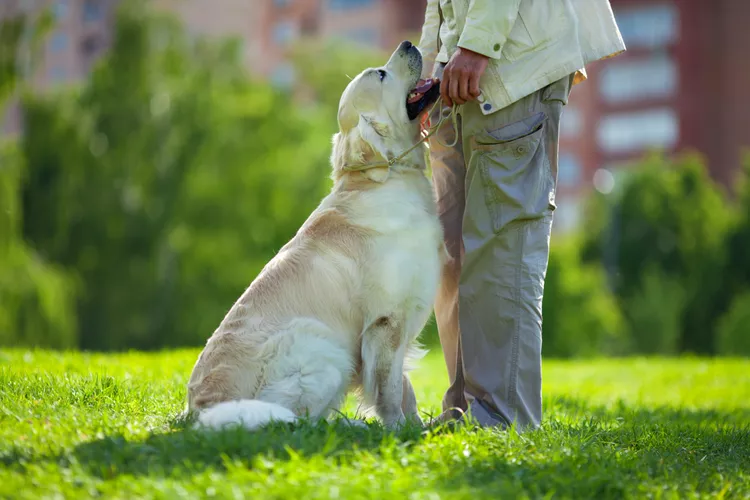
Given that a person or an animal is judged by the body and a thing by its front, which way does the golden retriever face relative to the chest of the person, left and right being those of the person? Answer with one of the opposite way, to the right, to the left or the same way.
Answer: the opposite way

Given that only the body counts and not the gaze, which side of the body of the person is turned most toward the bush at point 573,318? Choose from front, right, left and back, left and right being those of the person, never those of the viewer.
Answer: right

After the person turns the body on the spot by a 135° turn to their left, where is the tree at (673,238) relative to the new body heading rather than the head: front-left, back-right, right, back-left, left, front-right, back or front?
back-left

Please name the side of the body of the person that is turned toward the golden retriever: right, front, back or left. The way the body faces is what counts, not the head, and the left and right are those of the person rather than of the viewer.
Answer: front

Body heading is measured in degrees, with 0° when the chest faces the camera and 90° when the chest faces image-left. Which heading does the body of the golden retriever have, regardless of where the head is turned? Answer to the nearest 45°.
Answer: approximately 270°

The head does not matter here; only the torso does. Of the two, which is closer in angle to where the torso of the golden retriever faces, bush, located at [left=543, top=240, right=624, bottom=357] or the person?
the person

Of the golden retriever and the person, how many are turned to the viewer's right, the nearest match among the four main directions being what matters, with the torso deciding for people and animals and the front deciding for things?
1

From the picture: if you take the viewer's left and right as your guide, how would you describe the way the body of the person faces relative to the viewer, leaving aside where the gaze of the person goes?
facing to the left of the viewer
